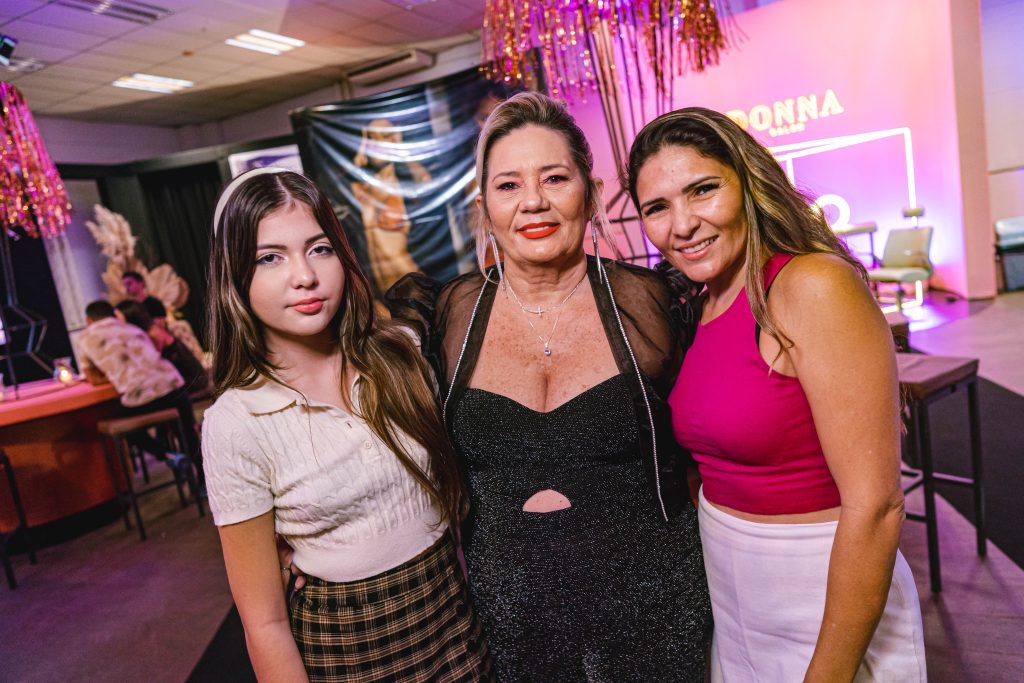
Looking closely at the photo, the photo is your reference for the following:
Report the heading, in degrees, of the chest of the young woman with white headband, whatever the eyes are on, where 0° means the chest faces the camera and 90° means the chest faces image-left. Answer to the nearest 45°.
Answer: approximately 315°

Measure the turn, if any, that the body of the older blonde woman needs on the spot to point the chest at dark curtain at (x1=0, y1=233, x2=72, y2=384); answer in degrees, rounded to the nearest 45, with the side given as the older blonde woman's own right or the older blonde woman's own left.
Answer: approximately 135° to the older blonde woman's own right

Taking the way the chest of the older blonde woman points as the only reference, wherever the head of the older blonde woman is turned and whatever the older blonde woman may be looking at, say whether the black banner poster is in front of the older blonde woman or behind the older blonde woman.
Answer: behind

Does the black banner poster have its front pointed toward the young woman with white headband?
yes

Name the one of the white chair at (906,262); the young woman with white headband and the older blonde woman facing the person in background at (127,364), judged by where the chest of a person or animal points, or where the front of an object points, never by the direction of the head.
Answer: the white chair

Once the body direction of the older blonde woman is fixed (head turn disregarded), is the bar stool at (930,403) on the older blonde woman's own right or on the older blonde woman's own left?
on the older blonde woman's own left

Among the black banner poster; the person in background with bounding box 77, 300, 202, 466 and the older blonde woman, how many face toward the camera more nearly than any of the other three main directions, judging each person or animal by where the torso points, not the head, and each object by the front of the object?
2

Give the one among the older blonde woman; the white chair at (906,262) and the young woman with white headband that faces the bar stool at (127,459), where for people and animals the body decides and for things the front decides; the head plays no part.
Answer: the white chair

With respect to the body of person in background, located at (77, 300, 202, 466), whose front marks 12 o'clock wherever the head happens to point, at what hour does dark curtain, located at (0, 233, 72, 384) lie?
The dark curtain is roughly at 1 o'clock from the person in background.

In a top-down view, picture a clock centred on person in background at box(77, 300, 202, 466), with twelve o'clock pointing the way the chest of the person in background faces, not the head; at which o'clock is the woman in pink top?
The woman in pink top is roughly at 7 o'clock from the person in background.

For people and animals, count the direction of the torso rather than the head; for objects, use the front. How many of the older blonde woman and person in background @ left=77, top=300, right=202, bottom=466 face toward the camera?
1

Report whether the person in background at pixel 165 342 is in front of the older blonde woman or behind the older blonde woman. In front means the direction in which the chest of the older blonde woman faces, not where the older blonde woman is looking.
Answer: behind
